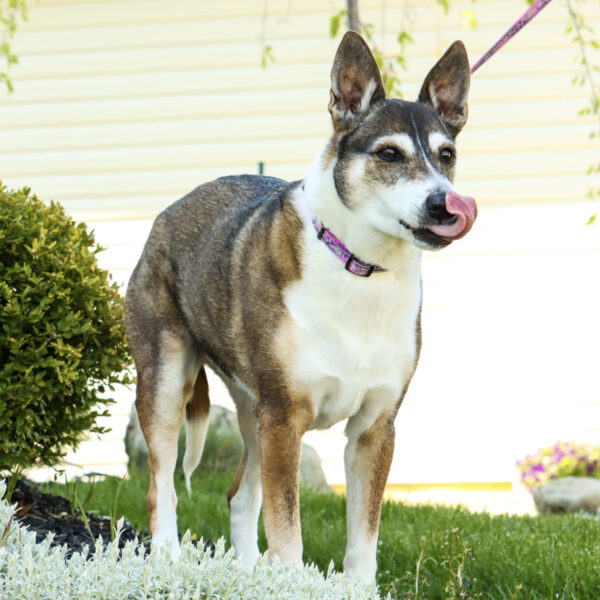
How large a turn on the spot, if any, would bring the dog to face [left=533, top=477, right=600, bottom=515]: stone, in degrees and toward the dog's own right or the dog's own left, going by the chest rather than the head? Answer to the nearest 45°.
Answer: approximately 90° to the dog's own left

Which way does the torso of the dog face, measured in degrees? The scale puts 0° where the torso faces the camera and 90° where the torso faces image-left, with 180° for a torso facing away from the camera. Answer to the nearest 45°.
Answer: approximately 315°

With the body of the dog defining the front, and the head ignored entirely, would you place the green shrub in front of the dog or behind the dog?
behind
